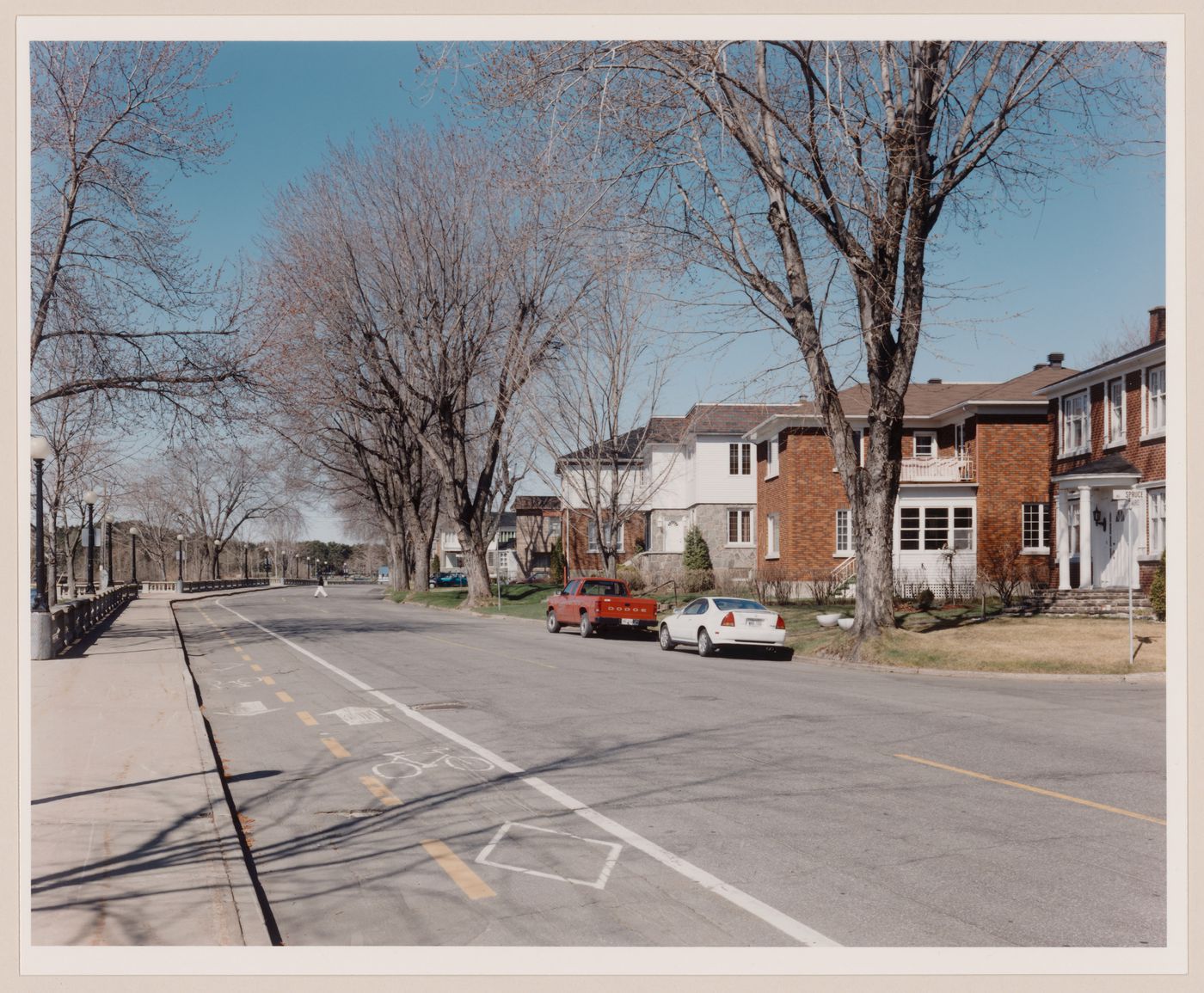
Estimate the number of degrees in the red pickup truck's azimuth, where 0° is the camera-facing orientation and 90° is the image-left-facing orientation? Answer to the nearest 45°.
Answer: approximately 135°

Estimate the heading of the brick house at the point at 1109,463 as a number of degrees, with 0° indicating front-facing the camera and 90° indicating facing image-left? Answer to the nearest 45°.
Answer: approximately 45°

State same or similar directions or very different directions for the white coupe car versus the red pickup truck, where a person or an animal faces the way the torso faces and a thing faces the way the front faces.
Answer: same or similar directions

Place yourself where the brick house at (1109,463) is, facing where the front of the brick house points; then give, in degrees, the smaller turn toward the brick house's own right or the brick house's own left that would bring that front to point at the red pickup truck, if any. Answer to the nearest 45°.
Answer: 0° — it already faces it

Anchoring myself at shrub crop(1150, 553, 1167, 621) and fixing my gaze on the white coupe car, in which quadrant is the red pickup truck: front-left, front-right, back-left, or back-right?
front-right

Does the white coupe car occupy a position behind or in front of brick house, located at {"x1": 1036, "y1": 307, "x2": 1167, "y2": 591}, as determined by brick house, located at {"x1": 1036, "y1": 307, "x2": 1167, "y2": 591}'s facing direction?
in front

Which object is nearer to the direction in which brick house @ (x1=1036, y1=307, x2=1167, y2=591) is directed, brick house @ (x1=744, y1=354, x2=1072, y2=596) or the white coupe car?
the white coupe car

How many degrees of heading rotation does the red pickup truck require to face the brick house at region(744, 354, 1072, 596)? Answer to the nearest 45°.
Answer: approximately 90° to its right

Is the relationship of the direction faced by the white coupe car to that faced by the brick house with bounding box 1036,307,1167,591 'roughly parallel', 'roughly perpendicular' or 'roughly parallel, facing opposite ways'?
roughly perpendicular

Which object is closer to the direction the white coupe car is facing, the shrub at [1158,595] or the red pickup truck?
the red pickup truck

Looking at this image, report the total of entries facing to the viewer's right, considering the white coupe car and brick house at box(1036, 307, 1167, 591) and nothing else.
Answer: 0

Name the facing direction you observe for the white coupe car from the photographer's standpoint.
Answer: facing away from the viewer and to the left of the viewer

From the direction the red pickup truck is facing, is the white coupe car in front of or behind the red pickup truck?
behind

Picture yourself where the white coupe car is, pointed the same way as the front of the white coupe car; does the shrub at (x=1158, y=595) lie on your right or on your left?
on your right
